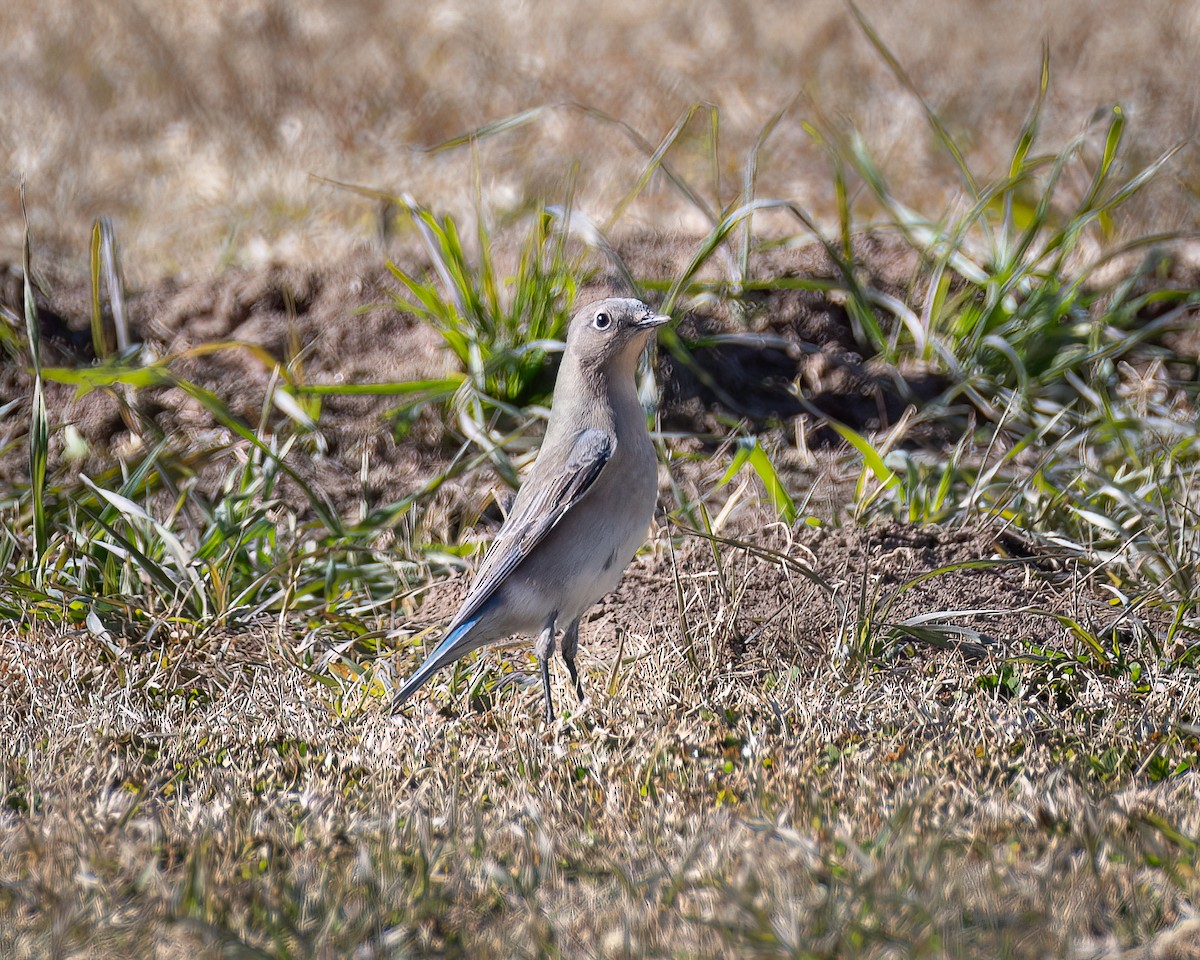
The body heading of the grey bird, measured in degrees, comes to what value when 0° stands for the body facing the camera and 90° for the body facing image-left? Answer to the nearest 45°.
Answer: approximately 270°

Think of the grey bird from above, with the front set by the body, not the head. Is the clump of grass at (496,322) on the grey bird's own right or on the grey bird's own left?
on the grey bird's own left
